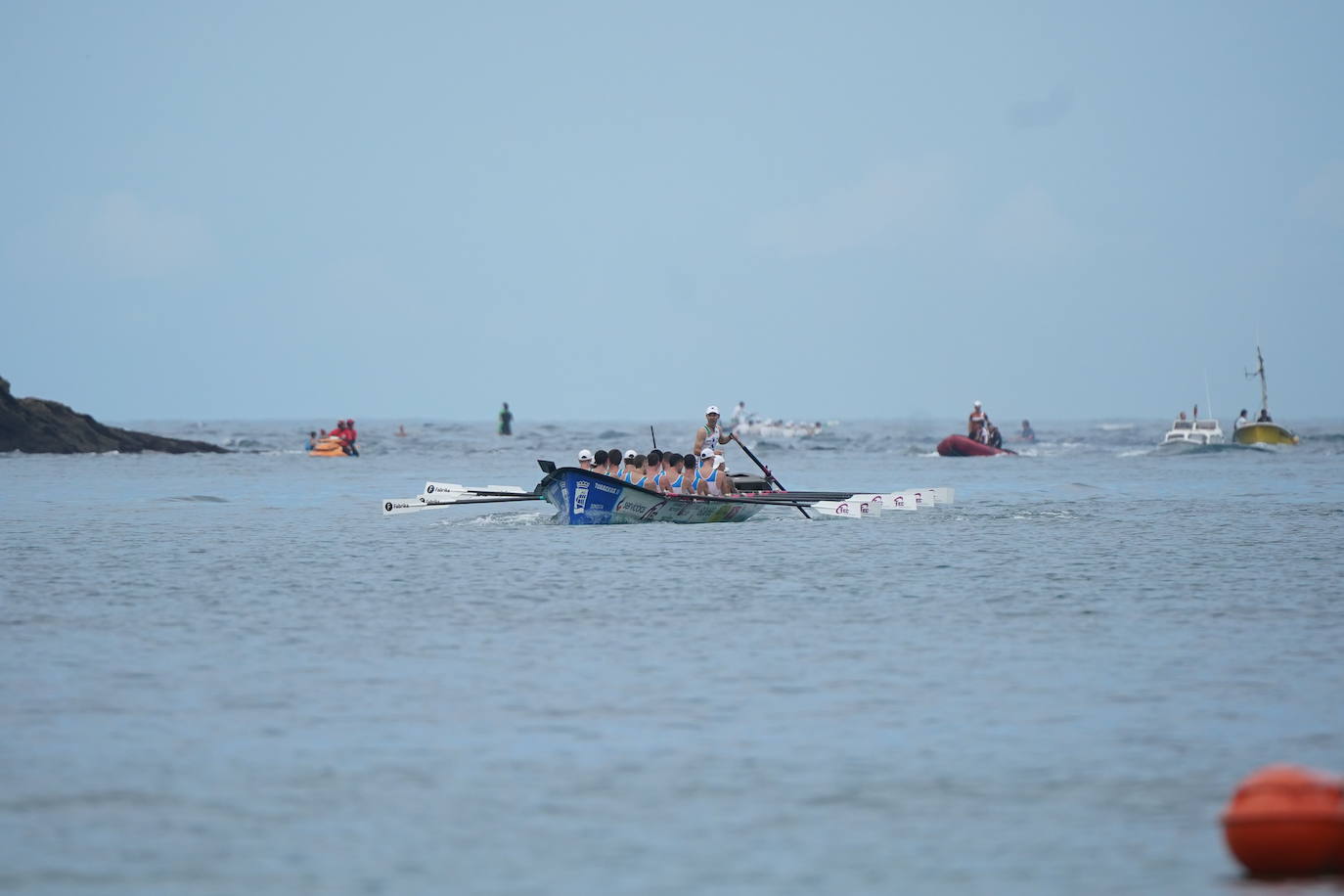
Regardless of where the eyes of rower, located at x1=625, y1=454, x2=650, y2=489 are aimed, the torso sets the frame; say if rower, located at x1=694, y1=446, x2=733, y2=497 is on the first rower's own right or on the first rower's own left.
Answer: on the first rower's own right

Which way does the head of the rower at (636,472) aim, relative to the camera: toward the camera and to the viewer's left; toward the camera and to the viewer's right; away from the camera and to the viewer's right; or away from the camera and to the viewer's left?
away from the camera and to the viewer's right

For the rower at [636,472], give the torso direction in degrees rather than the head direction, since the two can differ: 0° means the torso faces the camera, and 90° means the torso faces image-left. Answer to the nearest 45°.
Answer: approximately 225°

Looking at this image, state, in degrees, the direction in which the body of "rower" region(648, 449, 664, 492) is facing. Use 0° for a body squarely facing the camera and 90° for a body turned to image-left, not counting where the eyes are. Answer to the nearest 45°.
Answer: approximately 225°

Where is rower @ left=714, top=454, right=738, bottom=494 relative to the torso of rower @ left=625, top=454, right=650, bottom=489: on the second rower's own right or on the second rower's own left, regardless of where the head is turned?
on the second rower's own right

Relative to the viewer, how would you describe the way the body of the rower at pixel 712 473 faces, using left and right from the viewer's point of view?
facing away from the viewer and to the right of the viewer
